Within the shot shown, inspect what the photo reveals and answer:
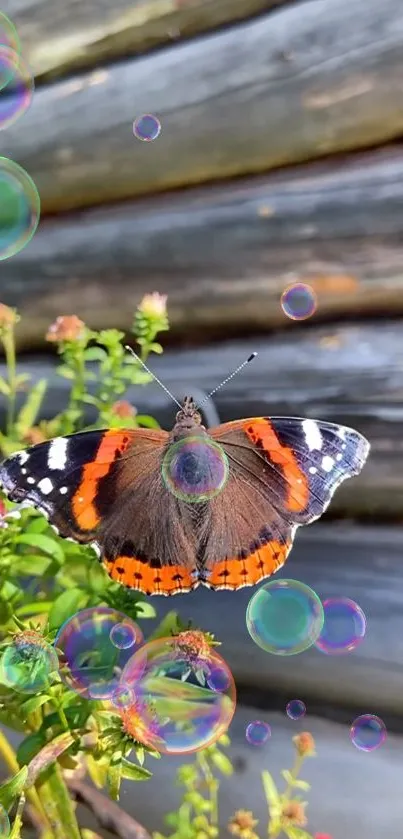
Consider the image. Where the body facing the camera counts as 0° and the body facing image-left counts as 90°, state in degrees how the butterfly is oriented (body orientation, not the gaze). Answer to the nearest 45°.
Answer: approximately 180°
